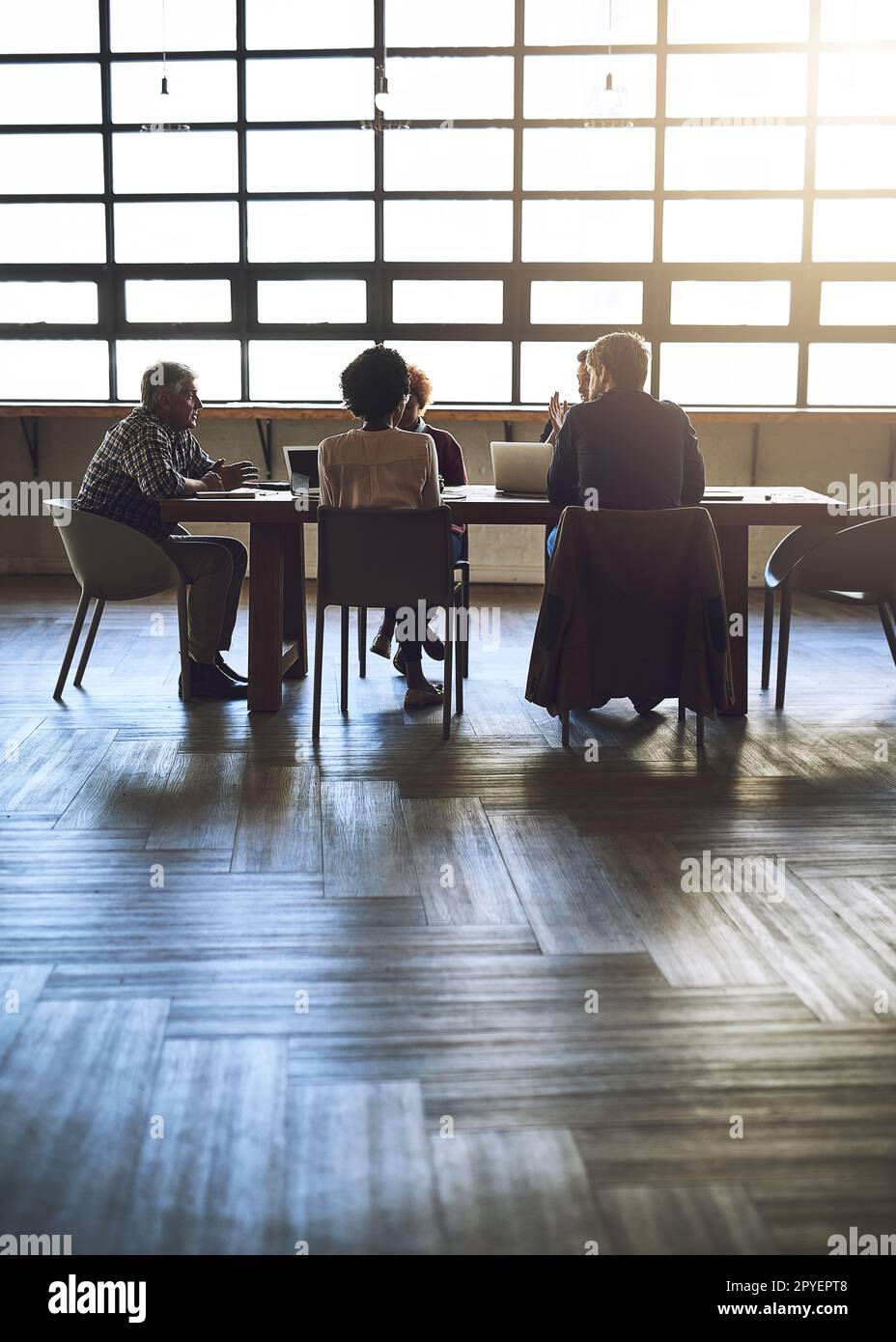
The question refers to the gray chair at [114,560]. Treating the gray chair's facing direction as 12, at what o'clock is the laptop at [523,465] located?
The laptop is roughly at 12 o'clock from the gray chair.

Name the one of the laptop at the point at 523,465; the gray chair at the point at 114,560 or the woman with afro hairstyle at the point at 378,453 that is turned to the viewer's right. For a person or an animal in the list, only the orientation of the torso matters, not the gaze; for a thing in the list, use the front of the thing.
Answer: the gray chair

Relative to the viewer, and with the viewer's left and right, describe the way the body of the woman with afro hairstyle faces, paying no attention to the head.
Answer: facing away from the viewer

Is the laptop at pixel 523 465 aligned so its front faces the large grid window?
yes

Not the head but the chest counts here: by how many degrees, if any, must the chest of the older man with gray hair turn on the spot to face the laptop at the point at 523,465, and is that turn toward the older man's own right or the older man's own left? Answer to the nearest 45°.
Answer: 0° — they already face it

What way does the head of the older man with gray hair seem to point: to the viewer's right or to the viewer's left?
to the viewer's right

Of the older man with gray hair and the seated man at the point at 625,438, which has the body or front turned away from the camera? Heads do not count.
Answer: the seated man

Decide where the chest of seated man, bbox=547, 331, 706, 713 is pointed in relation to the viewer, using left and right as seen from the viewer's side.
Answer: facing away from the viewer

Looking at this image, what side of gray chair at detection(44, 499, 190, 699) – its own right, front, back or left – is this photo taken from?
right

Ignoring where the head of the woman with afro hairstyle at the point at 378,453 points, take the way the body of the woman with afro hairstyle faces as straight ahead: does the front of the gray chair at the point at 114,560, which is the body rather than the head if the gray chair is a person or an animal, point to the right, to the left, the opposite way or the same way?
to the right

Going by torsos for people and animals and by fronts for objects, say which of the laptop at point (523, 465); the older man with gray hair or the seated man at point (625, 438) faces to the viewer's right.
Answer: the older man with gray hair

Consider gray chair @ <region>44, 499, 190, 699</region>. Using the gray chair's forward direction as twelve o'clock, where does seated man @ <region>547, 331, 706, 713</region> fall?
The seated man is roughly at 1 o'clock from the gray chair.

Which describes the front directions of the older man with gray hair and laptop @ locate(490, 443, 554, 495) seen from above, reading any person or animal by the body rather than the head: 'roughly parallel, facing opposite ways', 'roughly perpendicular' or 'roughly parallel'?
roughly perpendicular
